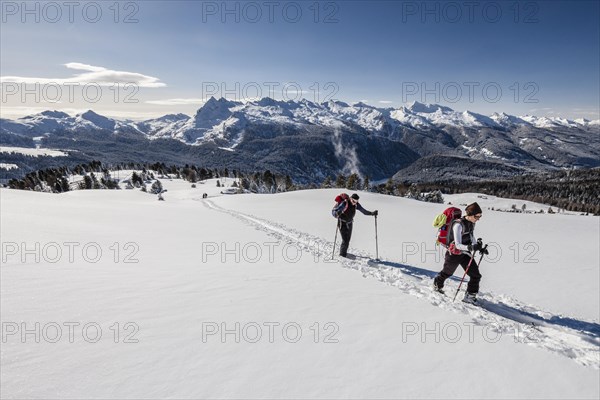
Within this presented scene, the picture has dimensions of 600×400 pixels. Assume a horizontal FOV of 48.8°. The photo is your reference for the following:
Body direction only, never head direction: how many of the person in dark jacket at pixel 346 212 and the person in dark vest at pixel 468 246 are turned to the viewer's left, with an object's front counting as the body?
0

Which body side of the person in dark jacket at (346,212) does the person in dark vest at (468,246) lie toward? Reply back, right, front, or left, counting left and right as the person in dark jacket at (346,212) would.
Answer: front

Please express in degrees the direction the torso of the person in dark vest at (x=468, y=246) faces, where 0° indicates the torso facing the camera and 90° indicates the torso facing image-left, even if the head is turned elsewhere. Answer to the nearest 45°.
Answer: approximately 315°

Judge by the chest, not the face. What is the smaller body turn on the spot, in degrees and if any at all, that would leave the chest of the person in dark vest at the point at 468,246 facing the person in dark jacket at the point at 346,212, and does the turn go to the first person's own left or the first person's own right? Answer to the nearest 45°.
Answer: approximately 180°

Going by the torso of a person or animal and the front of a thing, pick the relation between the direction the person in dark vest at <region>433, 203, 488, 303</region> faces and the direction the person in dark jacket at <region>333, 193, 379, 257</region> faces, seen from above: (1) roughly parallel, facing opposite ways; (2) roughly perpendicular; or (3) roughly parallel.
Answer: roughly parallel
